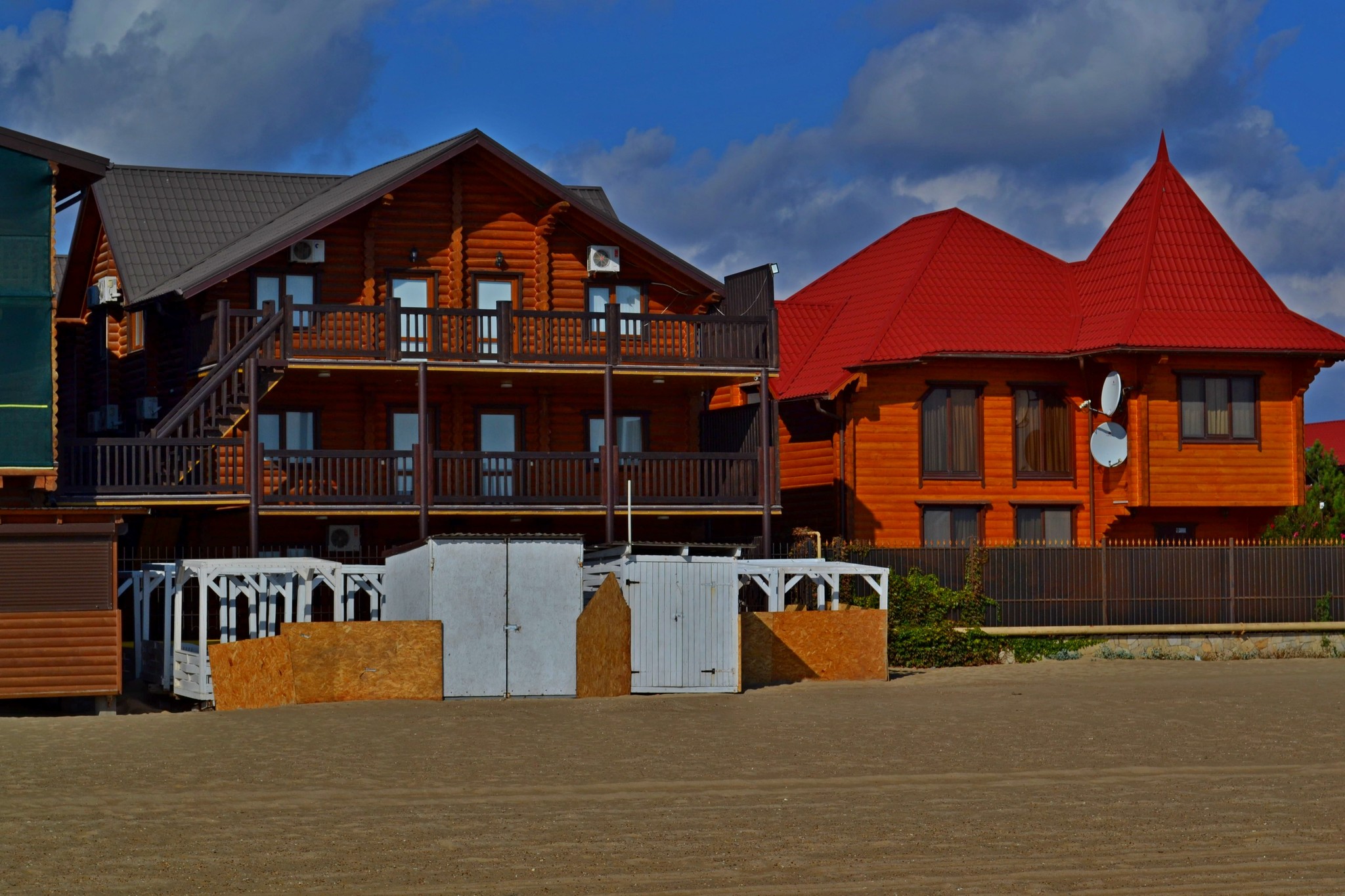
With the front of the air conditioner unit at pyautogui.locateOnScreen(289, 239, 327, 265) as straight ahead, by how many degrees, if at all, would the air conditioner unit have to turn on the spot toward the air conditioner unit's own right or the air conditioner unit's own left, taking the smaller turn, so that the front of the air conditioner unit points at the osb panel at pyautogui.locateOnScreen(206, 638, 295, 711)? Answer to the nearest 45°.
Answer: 0° — it already faces it

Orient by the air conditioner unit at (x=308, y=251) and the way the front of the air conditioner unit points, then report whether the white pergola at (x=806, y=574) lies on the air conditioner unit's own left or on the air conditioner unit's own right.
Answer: on the air conditioner unit's own left

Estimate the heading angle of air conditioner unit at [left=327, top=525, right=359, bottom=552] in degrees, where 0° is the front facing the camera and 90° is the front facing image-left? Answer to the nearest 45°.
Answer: approximately 0°

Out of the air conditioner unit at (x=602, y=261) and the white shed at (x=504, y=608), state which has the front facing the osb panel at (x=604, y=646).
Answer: the air conditioner unit

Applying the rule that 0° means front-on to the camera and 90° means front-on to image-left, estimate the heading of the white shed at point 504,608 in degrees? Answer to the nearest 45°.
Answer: approximately 0°

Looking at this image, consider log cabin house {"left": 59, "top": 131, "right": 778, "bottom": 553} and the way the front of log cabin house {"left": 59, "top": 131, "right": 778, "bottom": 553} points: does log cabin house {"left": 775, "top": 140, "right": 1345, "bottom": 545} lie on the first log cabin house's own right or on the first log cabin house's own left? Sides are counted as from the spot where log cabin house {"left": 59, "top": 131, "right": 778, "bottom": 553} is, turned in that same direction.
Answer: on the first log cabin house's own left

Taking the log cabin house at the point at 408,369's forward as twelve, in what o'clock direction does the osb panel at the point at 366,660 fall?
The osb panel is roughly at 12 o'clock from the log cabin house.
